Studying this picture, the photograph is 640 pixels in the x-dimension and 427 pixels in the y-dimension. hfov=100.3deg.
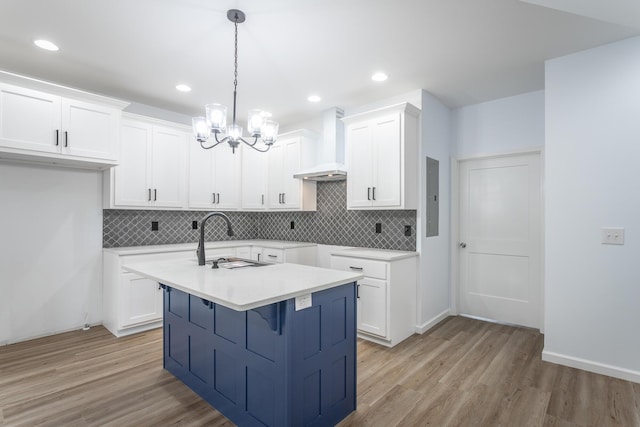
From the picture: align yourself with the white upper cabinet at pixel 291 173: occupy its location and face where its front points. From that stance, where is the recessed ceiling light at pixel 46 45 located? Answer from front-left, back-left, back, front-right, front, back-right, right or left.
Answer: front

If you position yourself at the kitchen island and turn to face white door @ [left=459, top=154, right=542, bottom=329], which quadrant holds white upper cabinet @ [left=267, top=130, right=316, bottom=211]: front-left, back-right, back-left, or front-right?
front-left

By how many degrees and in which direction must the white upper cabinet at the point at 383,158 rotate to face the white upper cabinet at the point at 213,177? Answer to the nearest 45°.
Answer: approximately 45° to its right

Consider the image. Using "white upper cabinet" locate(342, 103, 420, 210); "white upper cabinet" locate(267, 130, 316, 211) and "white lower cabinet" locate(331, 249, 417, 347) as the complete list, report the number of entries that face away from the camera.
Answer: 0

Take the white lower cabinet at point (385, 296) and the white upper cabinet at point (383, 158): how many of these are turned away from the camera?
0

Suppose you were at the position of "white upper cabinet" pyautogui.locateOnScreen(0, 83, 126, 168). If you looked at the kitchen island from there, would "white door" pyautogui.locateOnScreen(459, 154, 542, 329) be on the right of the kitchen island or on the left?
left

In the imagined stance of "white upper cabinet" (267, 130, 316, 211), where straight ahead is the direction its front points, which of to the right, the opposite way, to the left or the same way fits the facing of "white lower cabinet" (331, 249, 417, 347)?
the same way

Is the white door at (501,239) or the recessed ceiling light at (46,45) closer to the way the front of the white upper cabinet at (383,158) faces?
the recessed ceiling light

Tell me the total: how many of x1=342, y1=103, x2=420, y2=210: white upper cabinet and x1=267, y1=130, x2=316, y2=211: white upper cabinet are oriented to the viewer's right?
0

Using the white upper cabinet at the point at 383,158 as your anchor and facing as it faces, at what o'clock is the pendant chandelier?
The pendant chandelier is roughly at 12 o'clock from the white upper cabinet.

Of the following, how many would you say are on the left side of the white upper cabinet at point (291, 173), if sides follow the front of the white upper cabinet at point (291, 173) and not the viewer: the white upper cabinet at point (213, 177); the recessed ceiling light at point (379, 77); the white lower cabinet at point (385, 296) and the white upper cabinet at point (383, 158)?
3

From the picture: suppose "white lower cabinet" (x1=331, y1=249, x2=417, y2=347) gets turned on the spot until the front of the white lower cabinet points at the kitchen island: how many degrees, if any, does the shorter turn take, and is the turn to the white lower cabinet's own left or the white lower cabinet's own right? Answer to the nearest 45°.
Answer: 0° — it already faces it

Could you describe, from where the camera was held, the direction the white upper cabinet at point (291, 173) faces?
facing the viewer and to the left of the viewer

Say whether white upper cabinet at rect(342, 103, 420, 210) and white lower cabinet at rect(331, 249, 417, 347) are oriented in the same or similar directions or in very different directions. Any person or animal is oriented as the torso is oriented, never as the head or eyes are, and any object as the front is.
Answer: same or similar directions

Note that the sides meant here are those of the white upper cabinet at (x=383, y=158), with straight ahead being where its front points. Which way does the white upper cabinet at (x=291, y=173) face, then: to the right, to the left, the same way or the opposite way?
the same way
